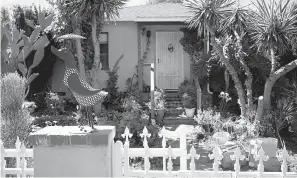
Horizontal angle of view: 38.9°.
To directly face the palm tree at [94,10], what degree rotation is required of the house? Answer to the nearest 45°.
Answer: approximately 45° to its right

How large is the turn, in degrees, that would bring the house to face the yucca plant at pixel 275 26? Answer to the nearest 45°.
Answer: approximately 45° to its left

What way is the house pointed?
toward the camera

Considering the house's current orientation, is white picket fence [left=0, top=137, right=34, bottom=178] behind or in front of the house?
in front

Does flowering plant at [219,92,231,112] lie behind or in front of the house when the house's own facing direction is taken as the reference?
in front

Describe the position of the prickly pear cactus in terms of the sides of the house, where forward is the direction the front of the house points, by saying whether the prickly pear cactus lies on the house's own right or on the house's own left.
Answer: on the house's own right

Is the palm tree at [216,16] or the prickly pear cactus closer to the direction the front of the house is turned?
the palm tree

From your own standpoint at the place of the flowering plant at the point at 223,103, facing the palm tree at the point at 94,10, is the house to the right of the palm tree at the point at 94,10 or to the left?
right

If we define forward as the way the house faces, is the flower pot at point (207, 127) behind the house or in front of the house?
in front

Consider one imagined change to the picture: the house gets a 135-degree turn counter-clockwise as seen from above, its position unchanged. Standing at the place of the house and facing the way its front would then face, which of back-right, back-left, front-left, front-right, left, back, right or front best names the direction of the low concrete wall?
back-right

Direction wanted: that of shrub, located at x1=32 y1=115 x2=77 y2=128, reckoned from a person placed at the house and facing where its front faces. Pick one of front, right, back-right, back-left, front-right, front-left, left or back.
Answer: front-right
